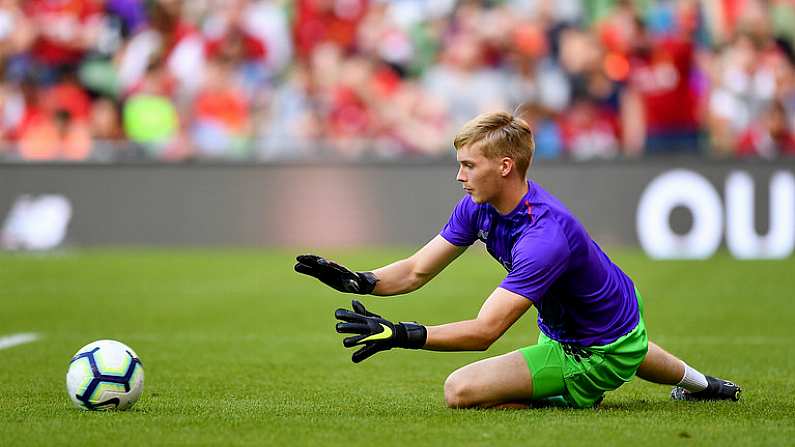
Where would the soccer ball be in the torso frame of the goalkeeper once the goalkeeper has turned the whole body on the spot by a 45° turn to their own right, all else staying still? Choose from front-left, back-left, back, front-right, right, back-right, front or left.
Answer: front-left

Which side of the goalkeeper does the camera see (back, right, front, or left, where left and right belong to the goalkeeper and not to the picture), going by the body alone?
left

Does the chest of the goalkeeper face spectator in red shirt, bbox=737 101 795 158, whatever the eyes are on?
no

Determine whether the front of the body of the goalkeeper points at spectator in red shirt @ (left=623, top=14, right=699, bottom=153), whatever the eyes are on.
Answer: no

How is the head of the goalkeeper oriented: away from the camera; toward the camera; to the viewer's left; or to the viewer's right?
to the viewer's left
